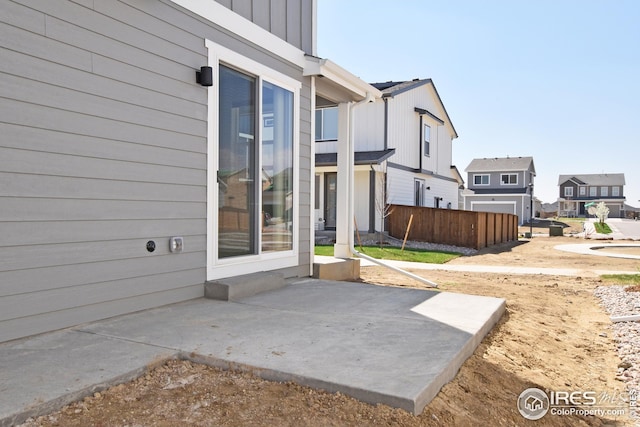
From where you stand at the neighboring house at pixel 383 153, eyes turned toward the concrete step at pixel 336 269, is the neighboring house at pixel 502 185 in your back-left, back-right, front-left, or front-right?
back-left

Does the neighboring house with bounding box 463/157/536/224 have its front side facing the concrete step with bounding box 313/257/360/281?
yes

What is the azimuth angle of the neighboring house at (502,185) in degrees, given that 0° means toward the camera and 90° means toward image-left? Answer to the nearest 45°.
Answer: approximately 0°

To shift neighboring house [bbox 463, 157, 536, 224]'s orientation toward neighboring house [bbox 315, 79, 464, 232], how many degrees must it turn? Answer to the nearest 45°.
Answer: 0° — it already faces it
